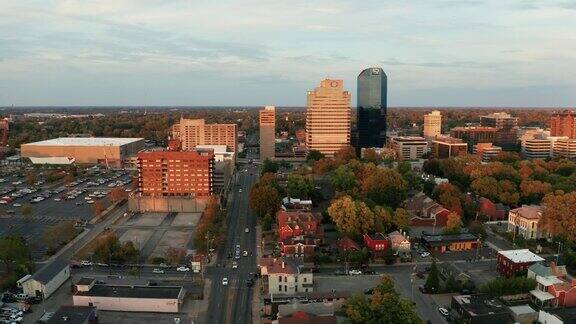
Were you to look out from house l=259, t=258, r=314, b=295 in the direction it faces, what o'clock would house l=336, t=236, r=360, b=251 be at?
house l=336, t=236, r=360, b=251 is roughly at 7 o'clock from house l=259, t=258, r=314, b=295.

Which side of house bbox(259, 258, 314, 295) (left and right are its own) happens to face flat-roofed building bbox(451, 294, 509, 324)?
left

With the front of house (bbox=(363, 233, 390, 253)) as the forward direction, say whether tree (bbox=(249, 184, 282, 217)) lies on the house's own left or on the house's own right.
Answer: on the house's own right

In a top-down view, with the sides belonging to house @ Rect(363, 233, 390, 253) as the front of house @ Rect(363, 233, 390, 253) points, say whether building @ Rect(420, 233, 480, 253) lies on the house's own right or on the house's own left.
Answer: on the house's own left

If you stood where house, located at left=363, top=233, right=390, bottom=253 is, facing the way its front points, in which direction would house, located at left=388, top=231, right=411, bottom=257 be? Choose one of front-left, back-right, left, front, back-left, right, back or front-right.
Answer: back-left

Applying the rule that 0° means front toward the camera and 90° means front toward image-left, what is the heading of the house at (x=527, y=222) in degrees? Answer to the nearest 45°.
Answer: approximately 45°

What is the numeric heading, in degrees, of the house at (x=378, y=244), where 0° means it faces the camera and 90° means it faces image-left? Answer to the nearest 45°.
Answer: approximately 0°

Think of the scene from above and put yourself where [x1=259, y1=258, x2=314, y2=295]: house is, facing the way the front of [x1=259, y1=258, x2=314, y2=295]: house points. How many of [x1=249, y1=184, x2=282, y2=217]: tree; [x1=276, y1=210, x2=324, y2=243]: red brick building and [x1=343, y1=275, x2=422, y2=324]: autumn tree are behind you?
2

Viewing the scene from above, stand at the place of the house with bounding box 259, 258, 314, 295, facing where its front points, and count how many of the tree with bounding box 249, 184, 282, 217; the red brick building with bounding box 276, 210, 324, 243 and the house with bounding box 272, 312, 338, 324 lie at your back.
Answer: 2

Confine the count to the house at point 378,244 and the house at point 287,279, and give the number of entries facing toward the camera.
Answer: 2
